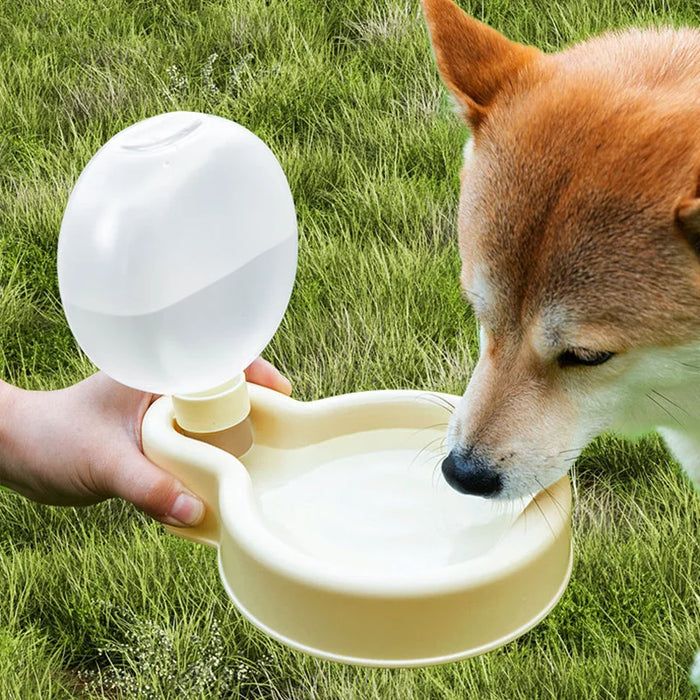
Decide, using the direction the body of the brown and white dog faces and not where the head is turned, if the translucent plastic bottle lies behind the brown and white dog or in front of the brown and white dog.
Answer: in front
